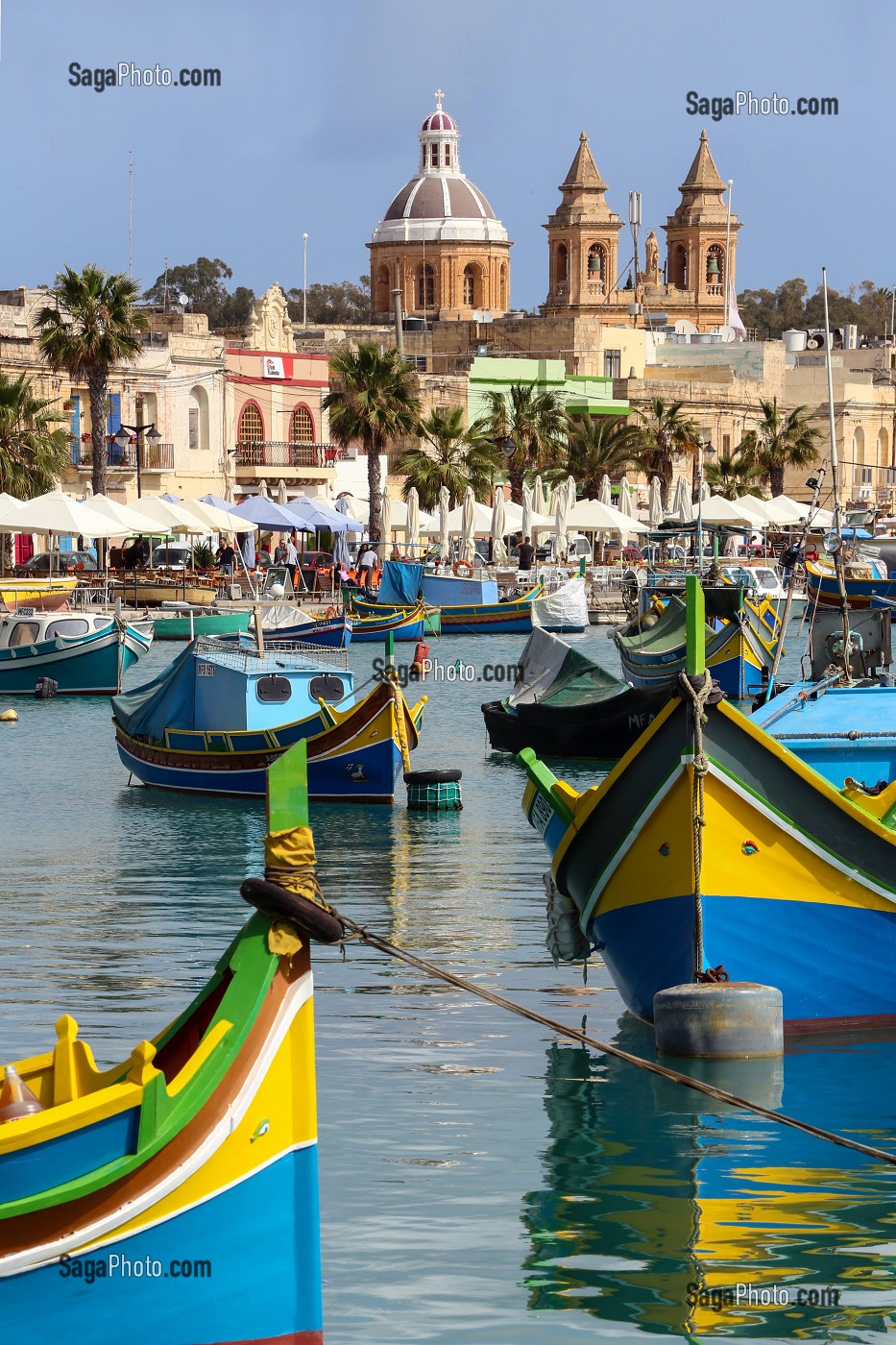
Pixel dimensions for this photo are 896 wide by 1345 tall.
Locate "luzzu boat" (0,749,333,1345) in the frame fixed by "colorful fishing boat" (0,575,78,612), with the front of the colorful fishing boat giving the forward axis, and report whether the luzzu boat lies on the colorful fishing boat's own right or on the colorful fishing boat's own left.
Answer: on the colorful fishing boat's own right

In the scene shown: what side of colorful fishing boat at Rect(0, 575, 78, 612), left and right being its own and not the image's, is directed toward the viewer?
right
